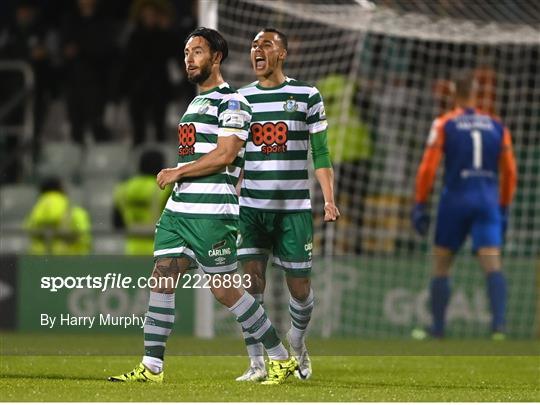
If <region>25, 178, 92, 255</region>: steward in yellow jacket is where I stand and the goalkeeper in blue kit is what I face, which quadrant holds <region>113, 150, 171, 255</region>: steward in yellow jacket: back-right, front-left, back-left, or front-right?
front-left

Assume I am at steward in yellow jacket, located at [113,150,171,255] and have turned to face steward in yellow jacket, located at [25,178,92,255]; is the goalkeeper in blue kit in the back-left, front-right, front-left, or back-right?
back-left

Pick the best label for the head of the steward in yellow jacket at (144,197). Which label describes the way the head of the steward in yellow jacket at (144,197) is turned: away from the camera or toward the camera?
away from the camera

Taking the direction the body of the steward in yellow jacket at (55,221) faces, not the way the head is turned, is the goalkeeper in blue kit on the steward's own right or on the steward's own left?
on the steward's own right

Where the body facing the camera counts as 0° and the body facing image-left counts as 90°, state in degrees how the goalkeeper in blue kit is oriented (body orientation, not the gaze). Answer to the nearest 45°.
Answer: approximately 180°

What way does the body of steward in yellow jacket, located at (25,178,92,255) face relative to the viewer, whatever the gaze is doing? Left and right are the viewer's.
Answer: facing away from the viewer

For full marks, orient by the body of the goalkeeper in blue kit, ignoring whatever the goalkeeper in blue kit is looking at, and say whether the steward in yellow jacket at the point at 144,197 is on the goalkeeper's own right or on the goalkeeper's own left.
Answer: on the goalkeeper's own left

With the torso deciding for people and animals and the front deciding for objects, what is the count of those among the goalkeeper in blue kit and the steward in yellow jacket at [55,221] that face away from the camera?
2

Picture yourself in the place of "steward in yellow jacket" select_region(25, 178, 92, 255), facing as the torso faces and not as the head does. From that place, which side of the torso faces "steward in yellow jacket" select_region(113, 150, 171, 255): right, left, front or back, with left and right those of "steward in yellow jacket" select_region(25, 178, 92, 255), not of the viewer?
right

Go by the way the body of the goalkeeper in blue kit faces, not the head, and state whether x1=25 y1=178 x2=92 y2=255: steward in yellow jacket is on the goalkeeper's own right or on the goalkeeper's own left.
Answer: on the goalkeeper's own left

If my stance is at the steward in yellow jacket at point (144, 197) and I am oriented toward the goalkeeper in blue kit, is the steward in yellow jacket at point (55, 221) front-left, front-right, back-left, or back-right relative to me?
back-right

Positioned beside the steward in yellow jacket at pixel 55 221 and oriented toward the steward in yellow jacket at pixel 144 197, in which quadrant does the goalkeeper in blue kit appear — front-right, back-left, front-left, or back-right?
front-right

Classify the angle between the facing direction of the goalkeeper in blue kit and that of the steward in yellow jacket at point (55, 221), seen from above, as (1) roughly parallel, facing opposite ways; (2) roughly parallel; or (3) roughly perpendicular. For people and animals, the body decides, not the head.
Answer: roughly parallel
